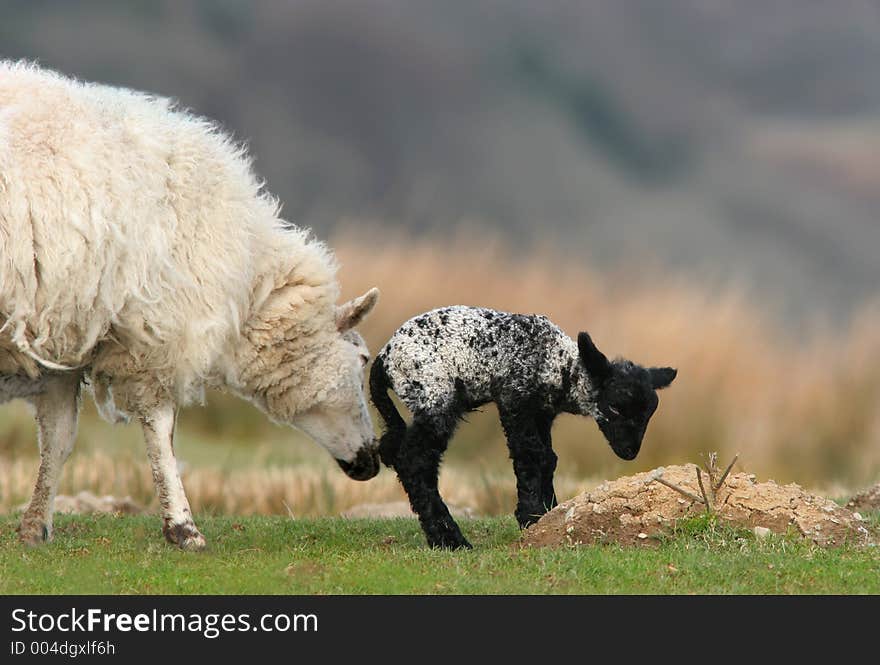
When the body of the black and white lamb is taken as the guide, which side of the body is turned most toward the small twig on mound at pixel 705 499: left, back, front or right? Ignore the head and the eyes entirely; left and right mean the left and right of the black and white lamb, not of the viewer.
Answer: front

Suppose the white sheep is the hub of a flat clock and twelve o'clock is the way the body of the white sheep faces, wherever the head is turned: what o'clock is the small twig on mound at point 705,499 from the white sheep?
The small twig on mound is roughly at 12 o'clock from the white sheep.

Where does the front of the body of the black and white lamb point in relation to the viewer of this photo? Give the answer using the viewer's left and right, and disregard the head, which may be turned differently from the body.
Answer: facing to the right of the viewer

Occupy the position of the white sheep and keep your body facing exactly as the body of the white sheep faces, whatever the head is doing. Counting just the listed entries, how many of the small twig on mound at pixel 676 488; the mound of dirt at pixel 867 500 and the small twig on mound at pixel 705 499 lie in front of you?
3

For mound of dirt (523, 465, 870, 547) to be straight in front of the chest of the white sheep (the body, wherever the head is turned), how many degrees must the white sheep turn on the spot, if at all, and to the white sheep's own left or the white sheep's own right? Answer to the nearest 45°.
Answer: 0° — it already faces it

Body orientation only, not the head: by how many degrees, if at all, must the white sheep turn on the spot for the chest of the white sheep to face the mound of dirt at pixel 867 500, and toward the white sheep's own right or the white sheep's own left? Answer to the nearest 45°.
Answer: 0° — it already faces it

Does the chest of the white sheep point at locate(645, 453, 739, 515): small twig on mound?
yes

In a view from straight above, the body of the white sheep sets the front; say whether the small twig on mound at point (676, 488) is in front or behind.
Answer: in front

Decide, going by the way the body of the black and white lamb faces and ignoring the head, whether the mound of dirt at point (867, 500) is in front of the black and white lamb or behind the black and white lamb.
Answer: in front

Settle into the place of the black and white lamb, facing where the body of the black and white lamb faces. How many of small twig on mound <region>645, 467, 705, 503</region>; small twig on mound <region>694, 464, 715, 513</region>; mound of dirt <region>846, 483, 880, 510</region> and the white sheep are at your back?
1

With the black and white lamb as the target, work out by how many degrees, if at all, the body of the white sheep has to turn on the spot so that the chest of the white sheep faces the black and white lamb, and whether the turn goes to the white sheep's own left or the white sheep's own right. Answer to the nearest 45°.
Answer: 0° — it already faces it

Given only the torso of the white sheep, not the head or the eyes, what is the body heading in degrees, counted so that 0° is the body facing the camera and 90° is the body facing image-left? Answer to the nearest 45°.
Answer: approximately 270°

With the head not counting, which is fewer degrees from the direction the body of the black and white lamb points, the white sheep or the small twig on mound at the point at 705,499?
the small twig on mound

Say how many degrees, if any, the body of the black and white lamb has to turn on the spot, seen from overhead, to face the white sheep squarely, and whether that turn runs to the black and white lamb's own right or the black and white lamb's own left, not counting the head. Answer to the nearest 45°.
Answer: approximately 180°

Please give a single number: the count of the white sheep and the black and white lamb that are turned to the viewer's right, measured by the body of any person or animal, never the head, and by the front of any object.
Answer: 2
